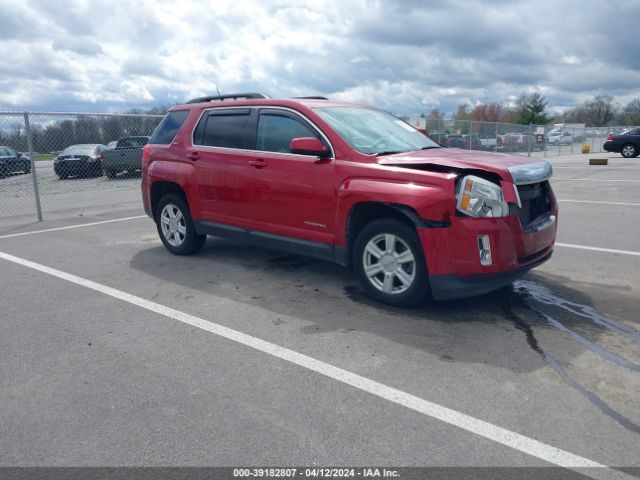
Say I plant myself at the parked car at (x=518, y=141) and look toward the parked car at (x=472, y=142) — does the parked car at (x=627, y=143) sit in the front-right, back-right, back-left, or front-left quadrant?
back-left

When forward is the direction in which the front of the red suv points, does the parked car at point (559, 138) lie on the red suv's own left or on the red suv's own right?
on the red suv's own left

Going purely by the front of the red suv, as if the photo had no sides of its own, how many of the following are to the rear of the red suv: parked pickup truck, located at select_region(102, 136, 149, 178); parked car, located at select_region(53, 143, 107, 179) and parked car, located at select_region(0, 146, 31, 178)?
3

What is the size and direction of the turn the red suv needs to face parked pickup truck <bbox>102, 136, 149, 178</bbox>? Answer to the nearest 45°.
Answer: approximately 180°

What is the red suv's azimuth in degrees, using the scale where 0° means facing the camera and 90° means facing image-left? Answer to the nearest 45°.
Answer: approximately 315°
